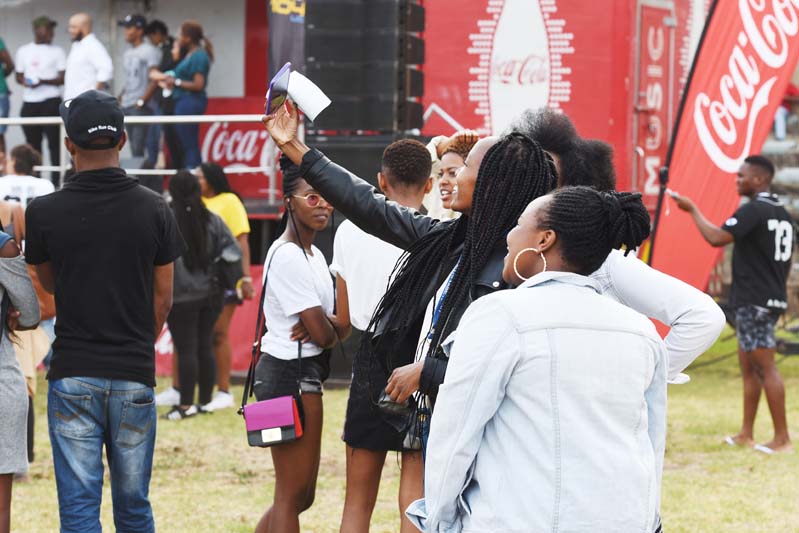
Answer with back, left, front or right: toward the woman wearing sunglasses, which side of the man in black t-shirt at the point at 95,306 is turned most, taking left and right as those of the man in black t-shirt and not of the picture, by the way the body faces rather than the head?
right

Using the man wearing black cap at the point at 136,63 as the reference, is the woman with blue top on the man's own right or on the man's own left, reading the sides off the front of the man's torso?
on the man's own left

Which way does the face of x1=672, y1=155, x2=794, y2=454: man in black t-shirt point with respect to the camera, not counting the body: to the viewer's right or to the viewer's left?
to the viewer's left

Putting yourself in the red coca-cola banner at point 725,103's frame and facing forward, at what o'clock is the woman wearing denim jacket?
The woman wearing denim jacket is roughly at 12 o'clock from the red coca-cola banner.

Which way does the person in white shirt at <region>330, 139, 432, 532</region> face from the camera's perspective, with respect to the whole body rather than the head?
away from the camera

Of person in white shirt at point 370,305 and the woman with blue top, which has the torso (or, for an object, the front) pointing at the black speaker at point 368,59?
the person in white shirt

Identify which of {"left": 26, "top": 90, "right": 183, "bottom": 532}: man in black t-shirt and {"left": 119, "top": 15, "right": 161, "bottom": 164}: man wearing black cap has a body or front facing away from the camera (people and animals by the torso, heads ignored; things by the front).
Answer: the man in black t-shirt

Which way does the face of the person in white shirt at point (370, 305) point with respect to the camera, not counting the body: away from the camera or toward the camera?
away from the camera

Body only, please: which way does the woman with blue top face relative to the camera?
to the viewer's left

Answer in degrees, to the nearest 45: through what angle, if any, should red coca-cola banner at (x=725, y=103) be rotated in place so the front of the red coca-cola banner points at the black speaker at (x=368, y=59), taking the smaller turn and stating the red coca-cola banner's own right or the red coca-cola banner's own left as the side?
approximately 90° to the red coca-cola banner's own right

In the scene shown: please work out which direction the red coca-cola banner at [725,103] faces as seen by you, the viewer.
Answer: facing the viewer

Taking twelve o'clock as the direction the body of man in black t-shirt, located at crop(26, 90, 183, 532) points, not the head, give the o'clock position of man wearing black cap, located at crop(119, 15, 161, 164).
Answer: The man wearing black cap is roughly at 12 o'clock from the man in black t-shirt.

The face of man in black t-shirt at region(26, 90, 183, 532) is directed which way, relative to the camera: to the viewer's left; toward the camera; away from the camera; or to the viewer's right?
away from the camera

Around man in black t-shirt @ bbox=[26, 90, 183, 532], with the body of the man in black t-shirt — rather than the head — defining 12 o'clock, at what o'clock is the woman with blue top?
The woman with blue top is roughly at 12 o'clock from the man in black t-shirt.

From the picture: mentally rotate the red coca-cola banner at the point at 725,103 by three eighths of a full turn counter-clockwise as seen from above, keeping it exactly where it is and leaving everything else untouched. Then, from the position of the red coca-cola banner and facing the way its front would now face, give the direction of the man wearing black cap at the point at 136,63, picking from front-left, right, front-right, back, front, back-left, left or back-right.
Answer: left
